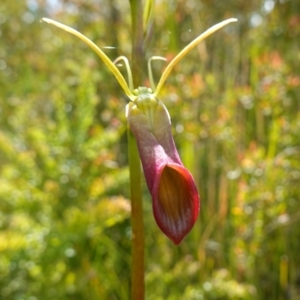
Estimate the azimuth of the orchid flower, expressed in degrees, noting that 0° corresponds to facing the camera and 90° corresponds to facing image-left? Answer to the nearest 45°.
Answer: approximately 0°
